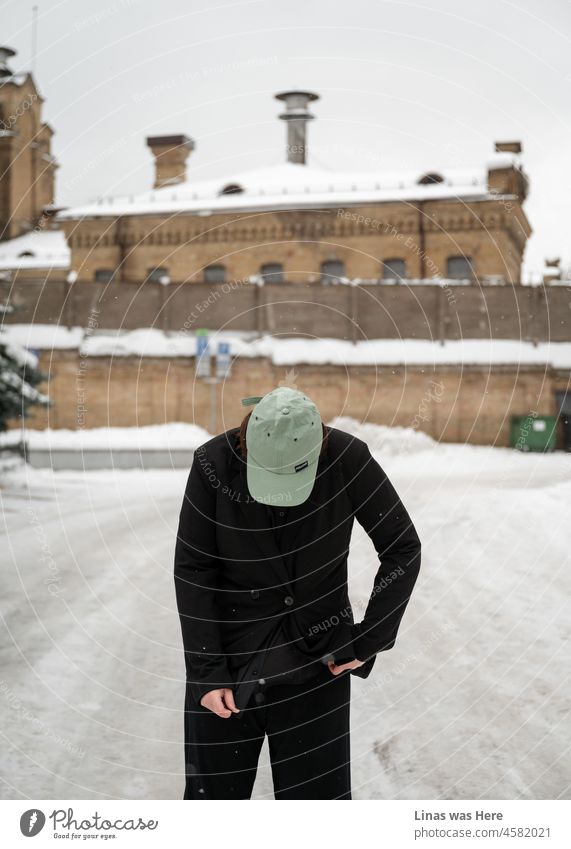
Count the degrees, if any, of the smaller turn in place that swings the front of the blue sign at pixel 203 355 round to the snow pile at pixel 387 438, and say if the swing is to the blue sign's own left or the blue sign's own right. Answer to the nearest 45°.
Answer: approximately 45° to the blue sign's own left

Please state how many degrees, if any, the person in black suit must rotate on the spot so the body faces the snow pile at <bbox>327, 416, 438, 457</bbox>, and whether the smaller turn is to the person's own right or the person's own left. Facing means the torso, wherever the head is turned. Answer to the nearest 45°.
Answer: approximately 180°

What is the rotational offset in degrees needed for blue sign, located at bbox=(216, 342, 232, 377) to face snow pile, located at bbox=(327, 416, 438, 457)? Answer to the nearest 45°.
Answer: approximately 45° to its left

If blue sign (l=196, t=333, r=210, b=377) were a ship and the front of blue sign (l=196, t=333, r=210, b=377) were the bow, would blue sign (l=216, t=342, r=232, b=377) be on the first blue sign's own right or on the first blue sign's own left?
on the first blue sign's own left

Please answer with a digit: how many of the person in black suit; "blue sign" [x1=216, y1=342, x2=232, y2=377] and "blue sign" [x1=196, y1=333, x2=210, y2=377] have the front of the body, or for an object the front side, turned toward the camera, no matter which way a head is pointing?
3

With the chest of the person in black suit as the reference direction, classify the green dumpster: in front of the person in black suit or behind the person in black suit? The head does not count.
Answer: behind

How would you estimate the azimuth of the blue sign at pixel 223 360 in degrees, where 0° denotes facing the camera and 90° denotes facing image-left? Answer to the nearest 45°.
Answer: approximately 0°

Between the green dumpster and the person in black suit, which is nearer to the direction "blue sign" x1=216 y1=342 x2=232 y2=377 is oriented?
the person in black suit

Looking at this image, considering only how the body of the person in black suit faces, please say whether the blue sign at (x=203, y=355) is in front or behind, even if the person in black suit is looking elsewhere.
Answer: behind

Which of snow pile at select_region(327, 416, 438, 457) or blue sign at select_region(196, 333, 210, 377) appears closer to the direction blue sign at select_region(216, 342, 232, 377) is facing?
the snow pile
